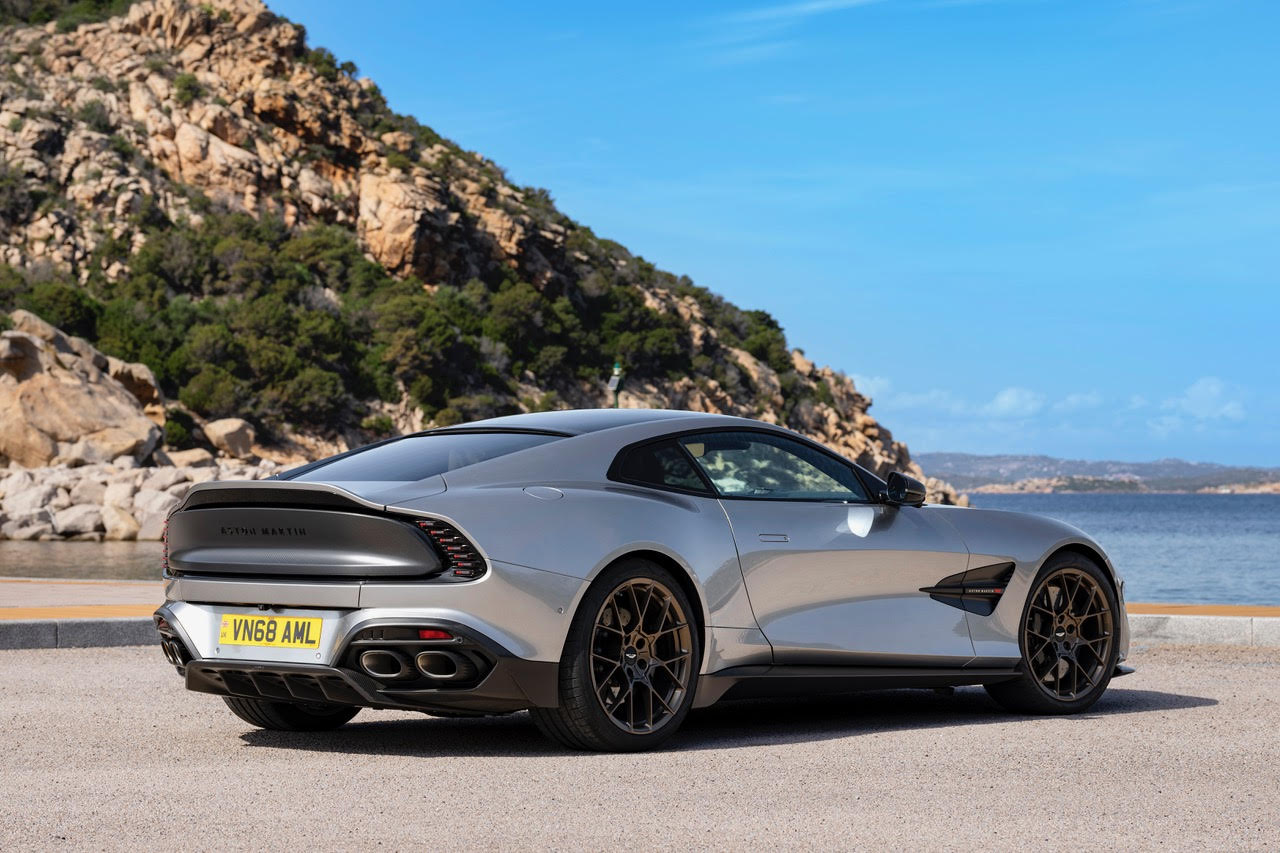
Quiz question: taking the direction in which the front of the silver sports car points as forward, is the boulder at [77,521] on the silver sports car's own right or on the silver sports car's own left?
on the silver sports car's own left

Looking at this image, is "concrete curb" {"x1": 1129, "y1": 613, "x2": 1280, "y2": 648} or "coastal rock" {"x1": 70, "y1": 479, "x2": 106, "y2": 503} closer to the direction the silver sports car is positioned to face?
the concrete curb

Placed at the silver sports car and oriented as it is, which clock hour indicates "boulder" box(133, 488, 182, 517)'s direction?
The boulder is roughly at 10 o'clock from the silver sports car.

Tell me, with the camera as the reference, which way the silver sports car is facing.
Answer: facing away from the viewer and to the right of the viewer

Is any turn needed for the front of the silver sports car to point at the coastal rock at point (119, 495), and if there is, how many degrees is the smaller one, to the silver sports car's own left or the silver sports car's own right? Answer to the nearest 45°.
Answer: approximately 45° to the silver sports car's own left

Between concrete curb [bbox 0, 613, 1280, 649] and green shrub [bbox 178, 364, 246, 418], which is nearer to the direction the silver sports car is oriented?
the concrete curb

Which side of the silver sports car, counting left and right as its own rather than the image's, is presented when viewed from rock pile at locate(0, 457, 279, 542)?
left

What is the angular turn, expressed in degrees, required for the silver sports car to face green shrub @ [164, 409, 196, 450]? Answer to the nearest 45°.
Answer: approximately 45° to its left

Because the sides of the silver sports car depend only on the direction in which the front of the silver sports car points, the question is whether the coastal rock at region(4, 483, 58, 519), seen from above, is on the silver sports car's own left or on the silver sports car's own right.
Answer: on the silver sports car's own left

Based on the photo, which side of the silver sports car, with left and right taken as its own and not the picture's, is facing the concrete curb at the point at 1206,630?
front

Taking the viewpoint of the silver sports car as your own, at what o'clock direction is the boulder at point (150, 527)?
The boulder is roughly at 10 o'clock from the silver sports car.
